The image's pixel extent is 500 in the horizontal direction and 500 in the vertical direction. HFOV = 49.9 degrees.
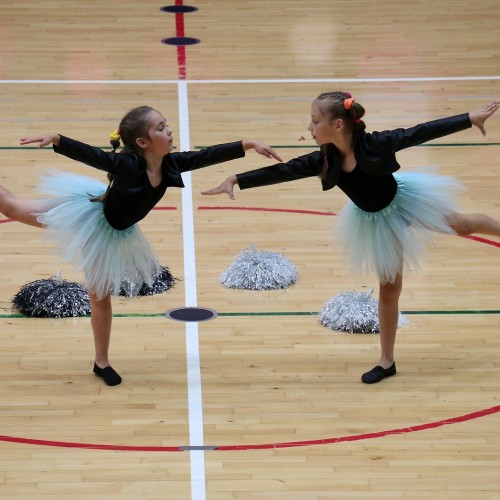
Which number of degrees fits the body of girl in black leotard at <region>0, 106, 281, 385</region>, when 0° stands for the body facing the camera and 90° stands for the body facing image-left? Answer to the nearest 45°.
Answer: approximately 315°

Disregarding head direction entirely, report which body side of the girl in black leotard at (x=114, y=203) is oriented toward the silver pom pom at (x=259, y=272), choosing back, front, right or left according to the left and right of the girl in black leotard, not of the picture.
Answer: left

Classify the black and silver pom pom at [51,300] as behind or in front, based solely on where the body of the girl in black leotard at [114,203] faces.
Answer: behind

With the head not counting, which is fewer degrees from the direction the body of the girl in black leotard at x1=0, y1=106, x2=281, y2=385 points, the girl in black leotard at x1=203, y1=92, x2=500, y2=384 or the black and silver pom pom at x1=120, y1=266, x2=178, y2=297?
the girl in black leotard

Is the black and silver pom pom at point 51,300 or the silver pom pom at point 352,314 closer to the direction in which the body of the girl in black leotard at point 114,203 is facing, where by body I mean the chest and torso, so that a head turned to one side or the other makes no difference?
the silver pom pom

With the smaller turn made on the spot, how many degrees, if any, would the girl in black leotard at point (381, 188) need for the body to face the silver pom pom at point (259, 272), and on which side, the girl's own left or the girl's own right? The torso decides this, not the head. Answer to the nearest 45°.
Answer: approximately 90° to the girl's own right

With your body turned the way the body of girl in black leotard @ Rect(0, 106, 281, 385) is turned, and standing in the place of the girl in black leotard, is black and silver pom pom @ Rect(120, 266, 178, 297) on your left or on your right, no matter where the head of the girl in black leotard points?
on your left
